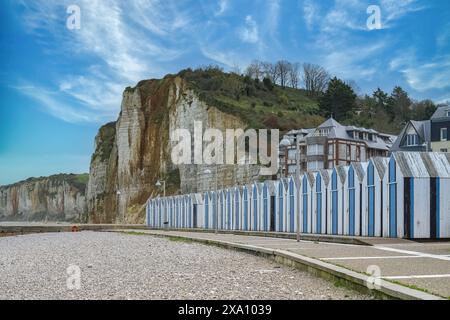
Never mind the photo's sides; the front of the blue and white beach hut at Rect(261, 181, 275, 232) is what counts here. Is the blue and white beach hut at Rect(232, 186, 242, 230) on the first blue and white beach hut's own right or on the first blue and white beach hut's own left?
on the first blue and white beach hut's own right

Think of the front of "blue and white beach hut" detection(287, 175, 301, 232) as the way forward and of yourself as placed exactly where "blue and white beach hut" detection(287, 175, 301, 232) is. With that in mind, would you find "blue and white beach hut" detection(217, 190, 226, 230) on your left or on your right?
on your right

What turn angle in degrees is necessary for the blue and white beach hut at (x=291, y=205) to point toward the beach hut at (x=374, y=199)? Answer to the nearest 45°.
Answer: approximately 45° to its left

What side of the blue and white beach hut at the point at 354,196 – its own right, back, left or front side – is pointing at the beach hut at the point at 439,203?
left

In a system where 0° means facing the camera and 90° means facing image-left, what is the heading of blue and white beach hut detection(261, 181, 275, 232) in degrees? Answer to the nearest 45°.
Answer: approximately 45°

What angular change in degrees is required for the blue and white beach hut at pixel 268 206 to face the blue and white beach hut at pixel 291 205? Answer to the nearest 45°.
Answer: approximately 45° to its left

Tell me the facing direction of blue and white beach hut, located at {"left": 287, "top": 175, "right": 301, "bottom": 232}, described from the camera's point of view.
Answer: facing the viewer and to the left of the viewer

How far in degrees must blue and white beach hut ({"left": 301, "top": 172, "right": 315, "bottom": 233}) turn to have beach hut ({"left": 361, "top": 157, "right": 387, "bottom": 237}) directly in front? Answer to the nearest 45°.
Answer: approximately 45° to its left

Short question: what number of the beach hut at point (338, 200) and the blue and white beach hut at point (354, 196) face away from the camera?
0
